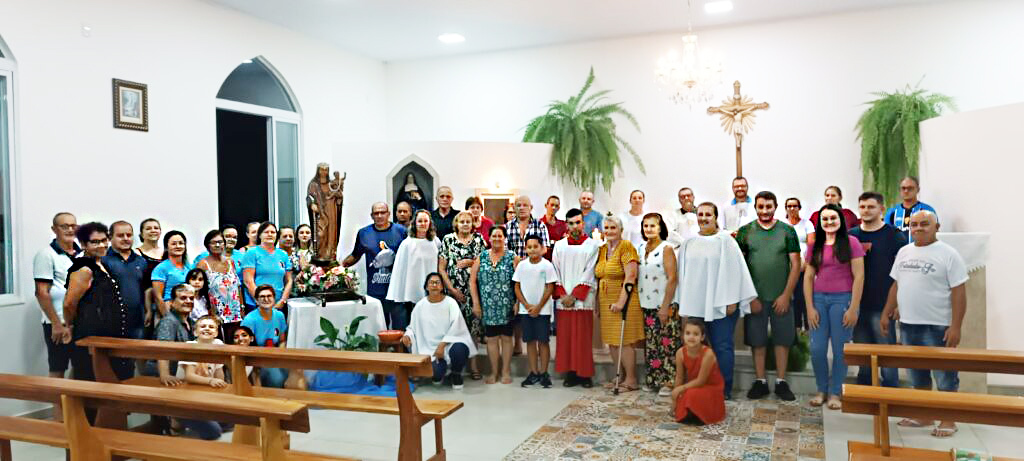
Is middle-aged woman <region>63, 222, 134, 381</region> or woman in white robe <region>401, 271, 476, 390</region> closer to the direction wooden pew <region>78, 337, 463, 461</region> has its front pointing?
the woman in white robe

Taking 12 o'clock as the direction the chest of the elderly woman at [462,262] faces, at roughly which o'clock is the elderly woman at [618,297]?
the elderly woman at [618,297] is roughly at 10 o'clock from the elderly woman at [462,262].

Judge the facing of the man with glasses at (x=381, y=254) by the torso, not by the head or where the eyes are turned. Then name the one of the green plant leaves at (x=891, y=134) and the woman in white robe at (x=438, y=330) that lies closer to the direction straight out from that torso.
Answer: the woman in white robe
